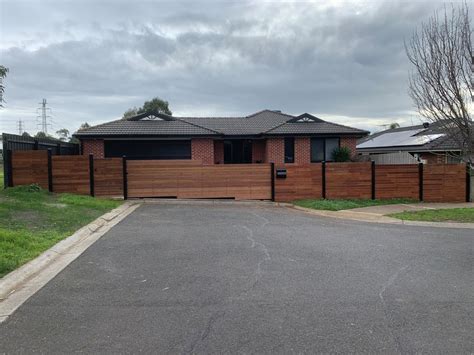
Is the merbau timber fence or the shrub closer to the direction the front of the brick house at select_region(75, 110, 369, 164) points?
the merbau timber fence

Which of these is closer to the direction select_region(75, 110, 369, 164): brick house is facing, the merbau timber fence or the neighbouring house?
the merbau timber fence

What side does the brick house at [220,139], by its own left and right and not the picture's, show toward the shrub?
left

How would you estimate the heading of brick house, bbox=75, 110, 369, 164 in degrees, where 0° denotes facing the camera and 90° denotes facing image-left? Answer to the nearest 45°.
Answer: approximately 0°

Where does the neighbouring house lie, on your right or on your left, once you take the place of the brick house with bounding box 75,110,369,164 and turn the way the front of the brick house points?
on your left

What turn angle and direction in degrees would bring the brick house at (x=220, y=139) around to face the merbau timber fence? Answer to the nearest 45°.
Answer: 0° — it already faces it
